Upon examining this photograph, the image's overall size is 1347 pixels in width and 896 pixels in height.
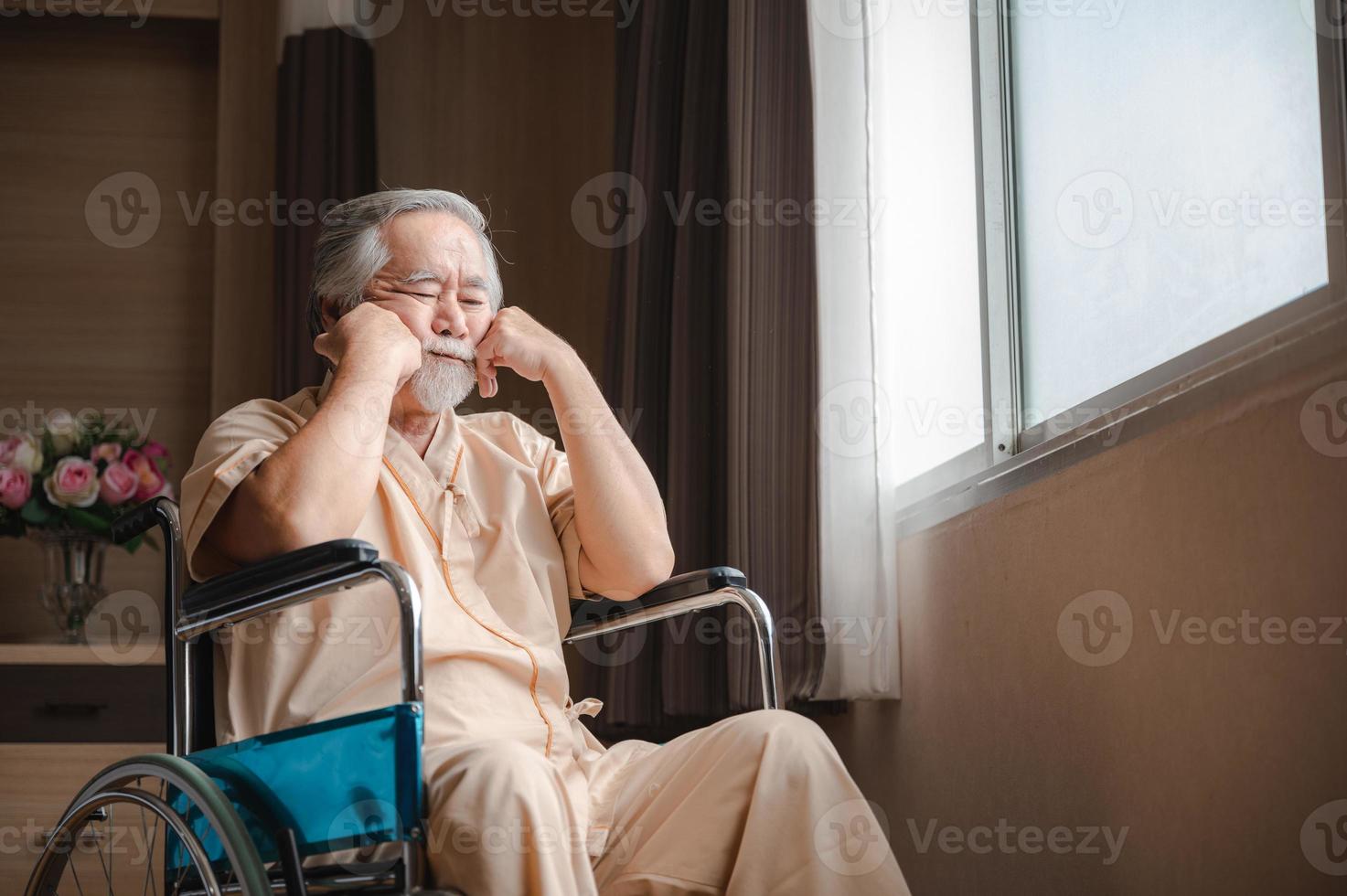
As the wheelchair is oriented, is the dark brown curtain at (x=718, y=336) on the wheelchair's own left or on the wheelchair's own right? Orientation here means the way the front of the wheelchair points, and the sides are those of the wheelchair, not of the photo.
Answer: on the wheelchair's own left

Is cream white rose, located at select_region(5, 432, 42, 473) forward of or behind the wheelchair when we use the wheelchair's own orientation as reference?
behind

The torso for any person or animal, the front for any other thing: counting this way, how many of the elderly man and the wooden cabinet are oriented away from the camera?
0

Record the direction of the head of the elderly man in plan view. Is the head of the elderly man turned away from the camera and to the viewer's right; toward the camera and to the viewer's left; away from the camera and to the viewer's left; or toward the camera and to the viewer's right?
toward the camera and to the viewer's right

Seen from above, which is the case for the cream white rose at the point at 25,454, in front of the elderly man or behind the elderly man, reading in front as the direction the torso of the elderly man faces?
behind

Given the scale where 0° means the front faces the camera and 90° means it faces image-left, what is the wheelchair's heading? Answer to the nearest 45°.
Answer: approximately 315°

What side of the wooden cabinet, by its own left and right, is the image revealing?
front

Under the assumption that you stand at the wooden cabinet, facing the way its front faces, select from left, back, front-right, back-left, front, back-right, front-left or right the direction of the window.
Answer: front-left

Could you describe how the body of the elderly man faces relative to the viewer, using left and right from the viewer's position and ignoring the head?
facing the viewer and to the right of the viewer

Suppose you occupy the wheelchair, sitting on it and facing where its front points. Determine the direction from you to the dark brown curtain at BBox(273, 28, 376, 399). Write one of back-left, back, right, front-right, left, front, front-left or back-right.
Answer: back-left

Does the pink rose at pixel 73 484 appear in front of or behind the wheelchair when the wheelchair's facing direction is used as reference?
behind
